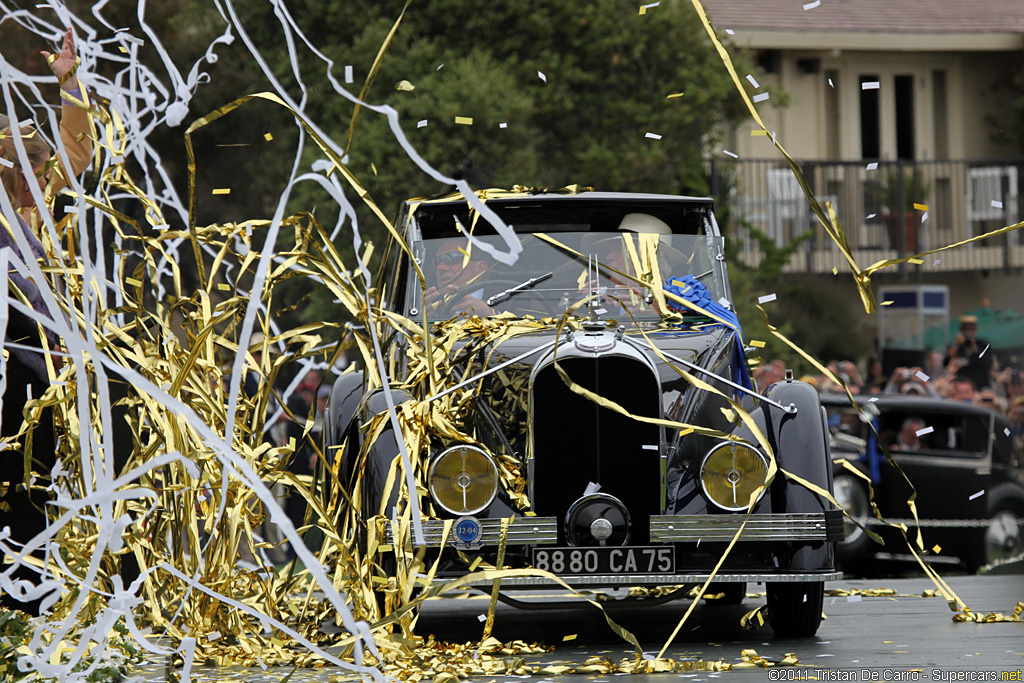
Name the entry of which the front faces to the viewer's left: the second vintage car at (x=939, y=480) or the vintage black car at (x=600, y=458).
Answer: the second vintage car

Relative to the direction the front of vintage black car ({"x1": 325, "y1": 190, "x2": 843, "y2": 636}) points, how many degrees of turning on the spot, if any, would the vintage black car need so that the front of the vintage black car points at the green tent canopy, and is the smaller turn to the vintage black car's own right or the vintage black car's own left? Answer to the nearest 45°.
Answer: approximately 180°

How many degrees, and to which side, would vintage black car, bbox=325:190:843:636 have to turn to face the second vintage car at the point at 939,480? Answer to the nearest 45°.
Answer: approximately 135° to its left

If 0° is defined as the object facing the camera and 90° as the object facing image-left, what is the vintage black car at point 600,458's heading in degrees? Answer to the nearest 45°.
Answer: approximately 0°

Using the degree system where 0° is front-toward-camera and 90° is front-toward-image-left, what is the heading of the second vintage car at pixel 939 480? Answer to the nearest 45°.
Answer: approximately 90°

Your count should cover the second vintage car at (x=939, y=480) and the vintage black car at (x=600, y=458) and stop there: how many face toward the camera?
1

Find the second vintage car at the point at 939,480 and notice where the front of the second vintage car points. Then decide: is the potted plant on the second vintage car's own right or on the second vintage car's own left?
on the second vintage car's own right

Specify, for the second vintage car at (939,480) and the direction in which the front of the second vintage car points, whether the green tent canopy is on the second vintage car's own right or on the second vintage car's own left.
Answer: on the second vintage car's own right

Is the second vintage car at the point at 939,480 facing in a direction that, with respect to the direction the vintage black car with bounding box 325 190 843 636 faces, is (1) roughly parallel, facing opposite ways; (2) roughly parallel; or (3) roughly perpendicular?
roughly perpendicular
